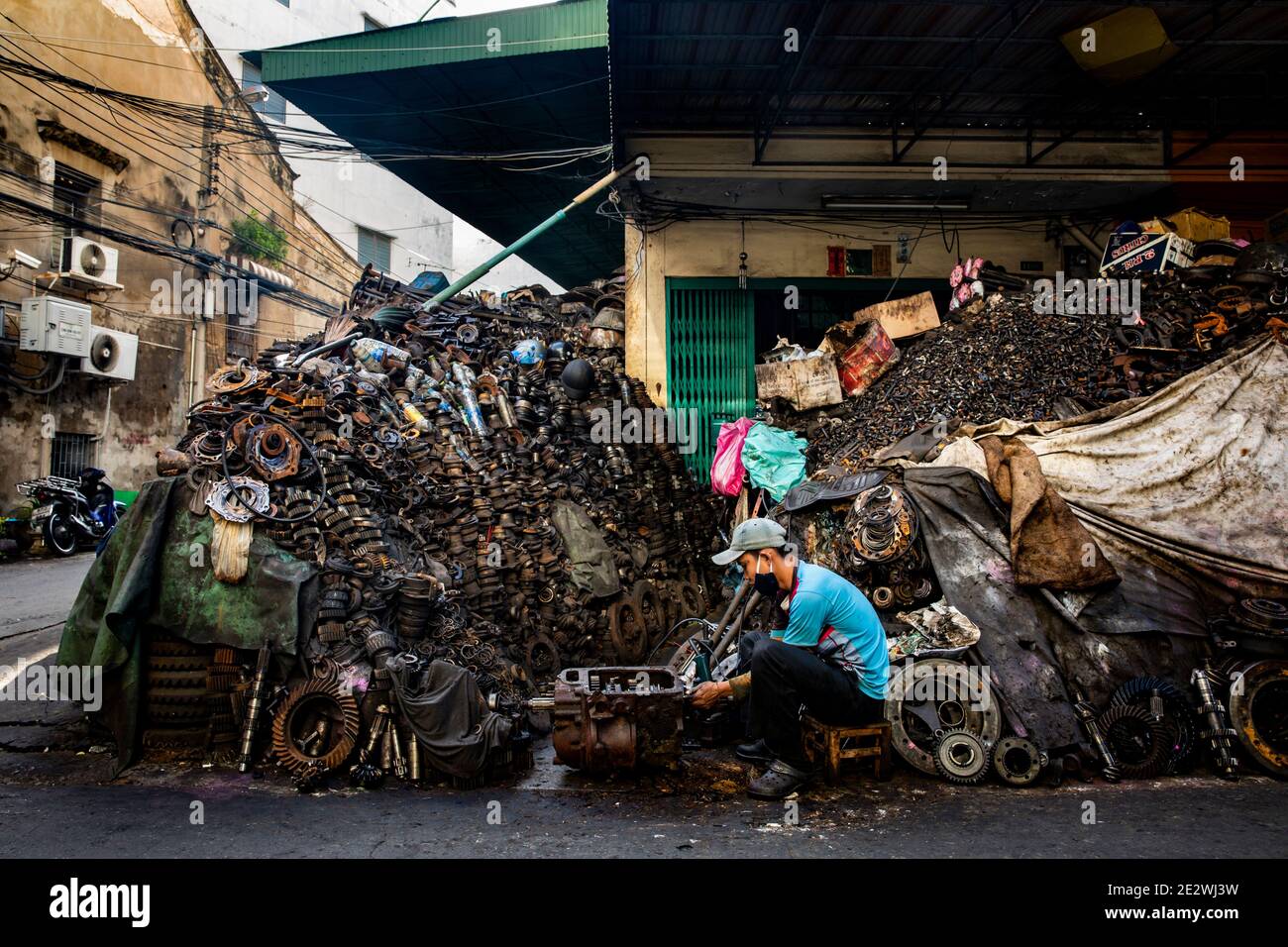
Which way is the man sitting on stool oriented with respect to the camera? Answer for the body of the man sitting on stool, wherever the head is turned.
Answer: to the viewer's left

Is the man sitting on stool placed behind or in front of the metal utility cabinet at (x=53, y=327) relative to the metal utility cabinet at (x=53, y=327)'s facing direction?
in front

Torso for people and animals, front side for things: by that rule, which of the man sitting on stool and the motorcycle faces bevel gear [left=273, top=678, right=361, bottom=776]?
the man sitting on stool

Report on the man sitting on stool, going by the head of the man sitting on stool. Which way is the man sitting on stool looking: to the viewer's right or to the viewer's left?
to the viewer's left

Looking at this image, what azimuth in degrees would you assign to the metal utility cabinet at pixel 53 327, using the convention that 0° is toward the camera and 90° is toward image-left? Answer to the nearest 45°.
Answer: approximately 315°

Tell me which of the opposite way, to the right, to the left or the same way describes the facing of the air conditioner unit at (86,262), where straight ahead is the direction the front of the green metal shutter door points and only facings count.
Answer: to the left

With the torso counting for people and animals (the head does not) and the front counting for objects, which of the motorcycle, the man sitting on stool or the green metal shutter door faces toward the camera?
the green metal shutter door

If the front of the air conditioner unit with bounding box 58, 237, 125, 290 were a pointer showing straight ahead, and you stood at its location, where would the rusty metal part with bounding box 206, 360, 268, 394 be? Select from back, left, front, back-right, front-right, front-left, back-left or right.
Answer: front-right

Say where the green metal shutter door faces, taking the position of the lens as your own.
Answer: facing the viewer

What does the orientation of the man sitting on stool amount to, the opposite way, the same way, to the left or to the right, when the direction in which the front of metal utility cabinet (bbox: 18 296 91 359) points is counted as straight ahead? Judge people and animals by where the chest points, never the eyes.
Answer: the opposite way

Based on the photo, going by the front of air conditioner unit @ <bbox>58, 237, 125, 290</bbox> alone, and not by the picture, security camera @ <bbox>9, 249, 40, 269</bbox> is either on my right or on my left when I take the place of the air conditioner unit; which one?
on my right

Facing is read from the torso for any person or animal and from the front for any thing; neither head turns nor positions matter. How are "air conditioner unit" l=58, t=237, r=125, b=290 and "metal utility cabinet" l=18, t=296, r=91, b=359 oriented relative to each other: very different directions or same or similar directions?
same or similar directions
